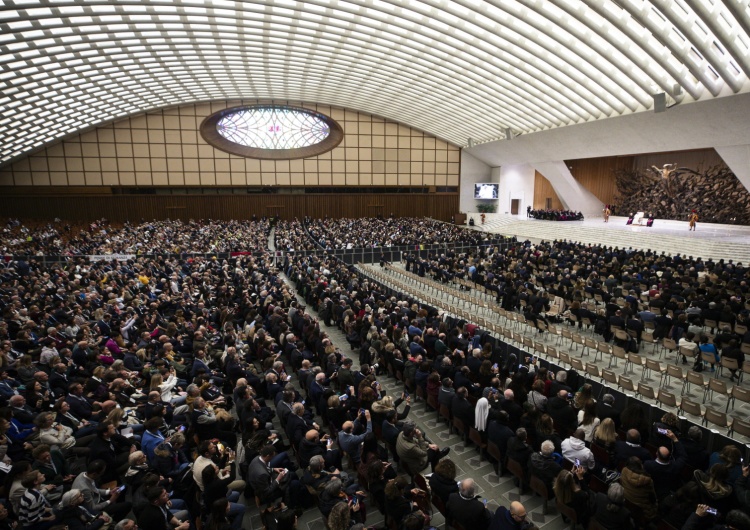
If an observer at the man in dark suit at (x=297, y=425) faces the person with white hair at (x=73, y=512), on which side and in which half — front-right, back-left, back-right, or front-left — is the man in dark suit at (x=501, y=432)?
back-left

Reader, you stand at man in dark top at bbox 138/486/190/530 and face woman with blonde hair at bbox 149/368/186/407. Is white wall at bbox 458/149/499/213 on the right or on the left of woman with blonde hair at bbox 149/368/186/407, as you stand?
right

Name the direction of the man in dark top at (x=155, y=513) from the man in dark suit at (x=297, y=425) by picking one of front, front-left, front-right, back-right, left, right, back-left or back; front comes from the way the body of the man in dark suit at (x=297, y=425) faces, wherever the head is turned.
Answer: back

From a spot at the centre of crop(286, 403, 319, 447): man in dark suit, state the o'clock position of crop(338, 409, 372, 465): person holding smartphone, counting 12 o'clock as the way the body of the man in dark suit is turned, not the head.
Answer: The person holding smartphone is roughly at 2 o'clock from the man in dark suit.

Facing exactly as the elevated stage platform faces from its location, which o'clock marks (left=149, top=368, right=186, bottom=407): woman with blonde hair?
The woman with blonde hair is roughly at 11 o'clock from the elevated stage platform.

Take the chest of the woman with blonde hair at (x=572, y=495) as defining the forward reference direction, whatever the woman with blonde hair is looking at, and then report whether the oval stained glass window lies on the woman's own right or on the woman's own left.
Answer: on the woman's own left

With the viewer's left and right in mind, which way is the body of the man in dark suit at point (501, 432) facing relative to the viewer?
facing away from the viewer and to the right of the viewer

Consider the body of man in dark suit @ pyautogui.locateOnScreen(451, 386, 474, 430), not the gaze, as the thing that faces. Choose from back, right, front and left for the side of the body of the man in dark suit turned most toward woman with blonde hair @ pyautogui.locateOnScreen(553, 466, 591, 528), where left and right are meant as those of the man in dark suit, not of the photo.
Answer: right
